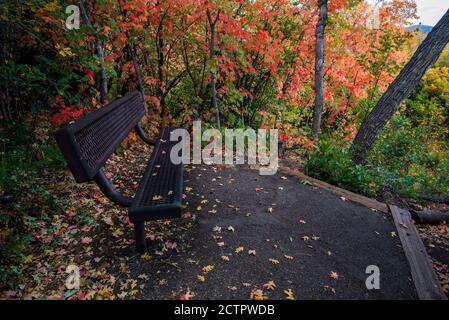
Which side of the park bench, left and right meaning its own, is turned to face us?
right

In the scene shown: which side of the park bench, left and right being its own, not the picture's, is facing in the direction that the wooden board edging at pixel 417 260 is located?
front

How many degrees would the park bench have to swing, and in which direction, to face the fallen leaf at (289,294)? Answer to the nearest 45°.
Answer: approximately 45° to its right

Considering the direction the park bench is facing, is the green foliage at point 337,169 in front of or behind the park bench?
in front

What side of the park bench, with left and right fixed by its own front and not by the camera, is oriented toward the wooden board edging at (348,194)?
front

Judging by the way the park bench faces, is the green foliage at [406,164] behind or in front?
in front
